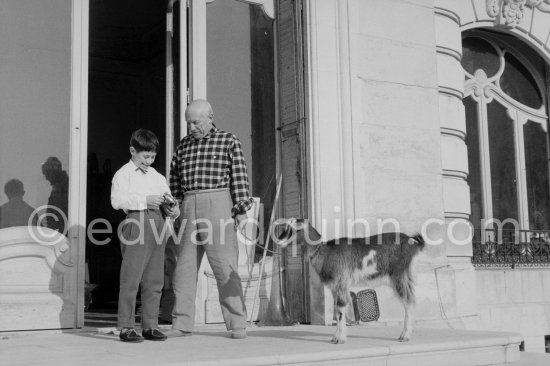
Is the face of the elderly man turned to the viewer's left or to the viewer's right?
to the viewer's left

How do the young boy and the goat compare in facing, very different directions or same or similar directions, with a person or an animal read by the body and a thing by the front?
very different directions

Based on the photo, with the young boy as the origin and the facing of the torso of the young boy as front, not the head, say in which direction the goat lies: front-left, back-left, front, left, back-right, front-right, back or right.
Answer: front-left

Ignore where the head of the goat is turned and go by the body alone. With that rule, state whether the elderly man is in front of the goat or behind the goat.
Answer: in front

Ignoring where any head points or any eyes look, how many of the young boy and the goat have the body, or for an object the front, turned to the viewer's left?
1

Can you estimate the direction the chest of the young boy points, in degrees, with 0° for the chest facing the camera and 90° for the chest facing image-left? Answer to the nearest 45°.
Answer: approximately 315°

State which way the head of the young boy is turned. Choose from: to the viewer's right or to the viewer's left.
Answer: to the viewer's right

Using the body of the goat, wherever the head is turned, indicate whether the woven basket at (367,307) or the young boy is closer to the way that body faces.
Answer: the young boy

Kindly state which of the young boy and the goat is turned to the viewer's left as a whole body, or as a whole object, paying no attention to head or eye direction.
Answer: the goat

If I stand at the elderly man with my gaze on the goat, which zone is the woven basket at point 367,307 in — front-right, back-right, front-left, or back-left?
front-left

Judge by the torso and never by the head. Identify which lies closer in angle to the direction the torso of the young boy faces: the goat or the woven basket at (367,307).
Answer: the goat

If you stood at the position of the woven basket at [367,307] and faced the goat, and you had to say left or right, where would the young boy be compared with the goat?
right

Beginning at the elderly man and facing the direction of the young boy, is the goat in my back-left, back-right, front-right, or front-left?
back-left

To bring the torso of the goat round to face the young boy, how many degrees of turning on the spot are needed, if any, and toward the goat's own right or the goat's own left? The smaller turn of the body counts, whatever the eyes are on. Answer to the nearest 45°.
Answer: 0° — it already faces them

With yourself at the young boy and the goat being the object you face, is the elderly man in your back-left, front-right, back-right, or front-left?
front-left

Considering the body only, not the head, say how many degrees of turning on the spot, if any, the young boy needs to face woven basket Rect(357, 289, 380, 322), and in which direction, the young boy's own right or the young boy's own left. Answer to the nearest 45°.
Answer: approximately 90° to the young boy's own left

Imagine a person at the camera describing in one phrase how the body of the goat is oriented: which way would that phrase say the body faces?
to the viewer's left

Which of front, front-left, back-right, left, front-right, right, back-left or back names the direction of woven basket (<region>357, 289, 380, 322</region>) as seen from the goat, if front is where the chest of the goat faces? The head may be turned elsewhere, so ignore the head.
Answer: right
